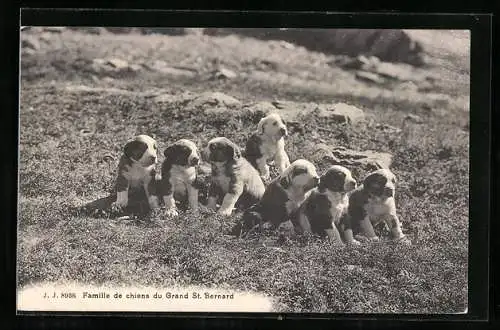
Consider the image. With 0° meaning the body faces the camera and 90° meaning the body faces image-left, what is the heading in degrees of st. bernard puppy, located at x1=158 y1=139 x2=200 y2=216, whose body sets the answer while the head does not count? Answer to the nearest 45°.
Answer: approximately 315°
